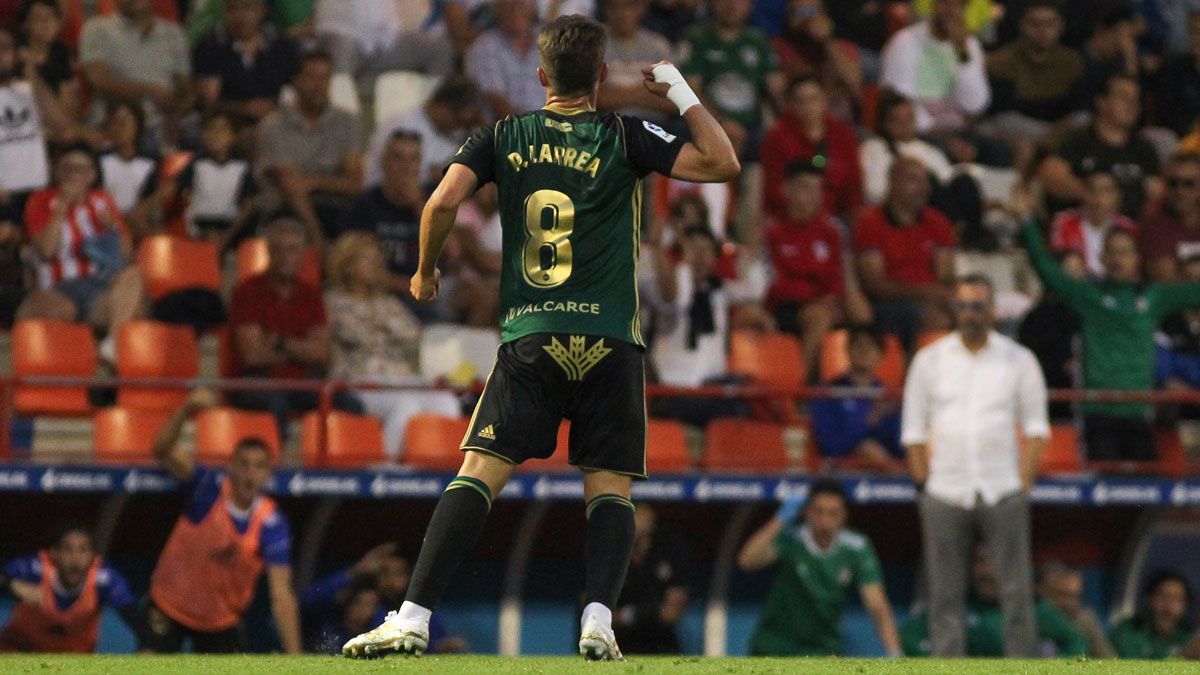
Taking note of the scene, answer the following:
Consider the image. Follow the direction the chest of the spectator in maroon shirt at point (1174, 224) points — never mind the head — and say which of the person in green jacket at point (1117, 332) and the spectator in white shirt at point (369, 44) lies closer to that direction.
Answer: the person in green jacket

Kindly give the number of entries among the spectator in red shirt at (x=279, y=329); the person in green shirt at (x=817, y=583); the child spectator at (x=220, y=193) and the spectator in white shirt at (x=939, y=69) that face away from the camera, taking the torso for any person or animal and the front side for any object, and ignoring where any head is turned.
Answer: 0

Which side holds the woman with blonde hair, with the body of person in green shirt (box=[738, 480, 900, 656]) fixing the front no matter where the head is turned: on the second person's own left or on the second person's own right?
on the second person's own right

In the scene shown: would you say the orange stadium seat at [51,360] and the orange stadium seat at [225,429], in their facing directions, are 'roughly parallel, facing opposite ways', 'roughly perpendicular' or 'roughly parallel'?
roughly parallel

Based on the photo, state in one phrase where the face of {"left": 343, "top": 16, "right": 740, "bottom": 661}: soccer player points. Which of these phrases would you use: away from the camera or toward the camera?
away from the camera

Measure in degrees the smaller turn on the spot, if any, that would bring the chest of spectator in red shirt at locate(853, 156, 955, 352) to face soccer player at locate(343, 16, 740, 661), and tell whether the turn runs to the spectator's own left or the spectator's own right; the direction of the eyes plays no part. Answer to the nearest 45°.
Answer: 0° — they already face them

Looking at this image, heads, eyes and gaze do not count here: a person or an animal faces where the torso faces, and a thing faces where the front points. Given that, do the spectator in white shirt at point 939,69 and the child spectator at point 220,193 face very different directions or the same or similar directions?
same or similar directions

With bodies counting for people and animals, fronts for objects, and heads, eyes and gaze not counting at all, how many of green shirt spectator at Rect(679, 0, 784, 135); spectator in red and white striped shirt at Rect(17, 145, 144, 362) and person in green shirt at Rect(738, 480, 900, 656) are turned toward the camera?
3

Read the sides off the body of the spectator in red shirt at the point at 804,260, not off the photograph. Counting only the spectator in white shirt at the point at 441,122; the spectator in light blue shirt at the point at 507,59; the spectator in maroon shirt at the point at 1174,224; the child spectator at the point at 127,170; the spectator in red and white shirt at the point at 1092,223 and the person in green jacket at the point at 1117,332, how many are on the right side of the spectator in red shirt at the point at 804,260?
3

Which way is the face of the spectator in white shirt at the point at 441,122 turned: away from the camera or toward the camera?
toward the camera

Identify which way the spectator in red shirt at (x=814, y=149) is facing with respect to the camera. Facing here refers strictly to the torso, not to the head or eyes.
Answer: toward the camera

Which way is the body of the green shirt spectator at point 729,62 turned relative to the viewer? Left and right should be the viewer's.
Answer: facing the viewer

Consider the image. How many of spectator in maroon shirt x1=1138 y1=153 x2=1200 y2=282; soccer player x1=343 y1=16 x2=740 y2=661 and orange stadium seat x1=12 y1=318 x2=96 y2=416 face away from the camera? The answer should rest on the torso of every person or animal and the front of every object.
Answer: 1

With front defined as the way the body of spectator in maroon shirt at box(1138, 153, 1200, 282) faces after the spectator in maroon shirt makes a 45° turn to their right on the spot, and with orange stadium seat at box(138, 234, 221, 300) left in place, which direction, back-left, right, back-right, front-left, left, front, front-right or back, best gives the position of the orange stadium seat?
front

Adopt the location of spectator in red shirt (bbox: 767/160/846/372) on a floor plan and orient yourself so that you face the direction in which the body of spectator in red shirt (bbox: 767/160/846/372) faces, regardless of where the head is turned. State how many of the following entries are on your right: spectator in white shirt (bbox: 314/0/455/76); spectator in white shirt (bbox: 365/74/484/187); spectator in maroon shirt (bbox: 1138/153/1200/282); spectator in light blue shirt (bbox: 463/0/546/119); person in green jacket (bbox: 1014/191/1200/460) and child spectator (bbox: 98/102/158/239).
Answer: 4

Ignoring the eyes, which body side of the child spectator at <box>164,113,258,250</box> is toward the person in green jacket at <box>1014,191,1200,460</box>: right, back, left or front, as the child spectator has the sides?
left

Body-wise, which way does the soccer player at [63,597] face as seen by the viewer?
toward the camera
